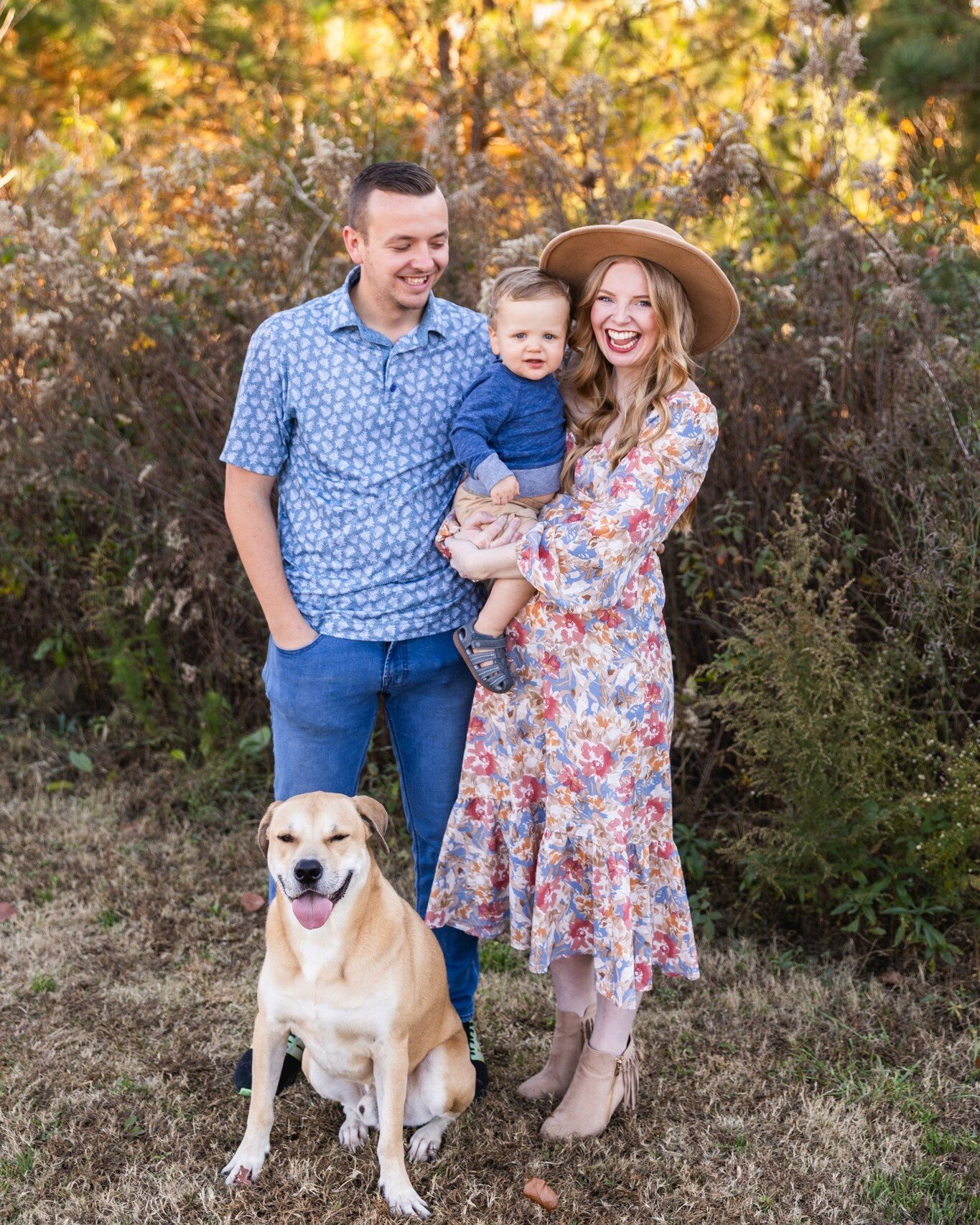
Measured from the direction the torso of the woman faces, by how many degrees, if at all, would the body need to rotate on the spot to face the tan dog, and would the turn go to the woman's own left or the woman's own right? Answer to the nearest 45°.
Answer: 0° — they already face it

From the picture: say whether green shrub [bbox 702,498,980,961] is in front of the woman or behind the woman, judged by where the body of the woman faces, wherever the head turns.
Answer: behind

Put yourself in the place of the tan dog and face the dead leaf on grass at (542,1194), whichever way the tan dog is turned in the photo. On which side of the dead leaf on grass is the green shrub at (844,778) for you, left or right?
left

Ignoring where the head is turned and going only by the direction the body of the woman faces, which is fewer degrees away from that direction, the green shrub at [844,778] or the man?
the man

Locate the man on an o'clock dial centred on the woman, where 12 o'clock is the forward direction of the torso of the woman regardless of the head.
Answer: The man is roughly at 2 o'clock from the woman.

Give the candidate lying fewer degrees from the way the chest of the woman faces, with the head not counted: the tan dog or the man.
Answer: the tan dog

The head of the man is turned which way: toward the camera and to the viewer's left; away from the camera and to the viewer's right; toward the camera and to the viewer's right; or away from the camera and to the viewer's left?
toward the camera and to the viewer's right

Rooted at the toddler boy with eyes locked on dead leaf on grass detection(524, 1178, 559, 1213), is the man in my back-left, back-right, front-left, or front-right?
back-right

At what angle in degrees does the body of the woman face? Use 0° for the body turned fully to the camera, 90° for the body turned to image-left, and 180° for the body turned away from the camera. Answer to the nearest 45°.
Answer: approximately 45°
